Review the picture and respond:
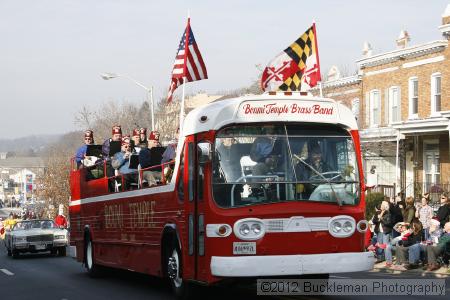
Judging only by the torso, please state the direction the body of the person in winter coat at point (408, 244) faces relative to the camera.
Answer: to the viewer's left

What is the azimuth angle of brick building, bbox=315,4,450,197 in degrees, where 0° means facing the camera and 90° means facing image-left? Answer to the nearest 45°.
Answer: approximately 45°

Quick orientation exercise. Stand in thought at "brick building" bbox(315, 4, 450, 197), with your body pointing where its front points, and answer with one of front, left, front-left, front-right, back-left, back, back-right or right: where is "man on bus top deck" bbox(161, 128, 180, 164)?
front-left

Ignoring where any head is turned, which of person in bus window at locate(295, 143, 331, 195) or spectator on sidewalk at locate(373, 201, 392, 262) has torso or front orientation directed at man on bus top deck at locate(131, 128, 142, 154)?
the spectator on sidewalk

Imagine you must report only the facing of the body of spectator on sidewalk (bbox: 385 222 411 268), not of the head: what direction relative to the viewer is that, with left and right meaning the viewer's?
facing to the left of the viewer

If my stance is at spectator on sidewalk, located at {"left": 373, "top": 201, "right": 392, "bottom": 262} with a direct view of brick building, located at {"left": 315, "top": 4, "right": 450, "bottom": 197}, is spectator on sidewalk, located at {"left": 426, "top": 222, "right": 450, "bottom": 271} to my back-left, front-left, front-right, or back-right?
back-right

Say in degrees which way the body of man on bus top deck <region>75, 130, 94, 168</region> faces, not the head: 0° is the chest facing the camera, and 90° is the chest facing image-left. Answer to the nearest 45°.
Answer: approximately 315°

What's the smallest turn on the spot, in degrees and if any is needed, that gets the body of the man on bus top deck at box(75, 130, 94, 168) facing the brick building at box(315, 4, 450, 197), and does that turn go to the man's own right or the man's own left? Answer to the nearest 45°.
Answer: approximately 90° to the man's own left

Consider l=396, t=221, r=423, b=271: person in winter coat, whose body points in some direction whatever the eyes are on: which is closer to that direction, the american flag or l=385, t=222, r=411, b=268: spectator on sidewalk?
the american flag

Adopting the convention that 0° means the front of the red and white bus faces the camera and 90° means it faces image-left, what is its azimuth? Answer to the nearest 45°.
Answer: approximately 315°

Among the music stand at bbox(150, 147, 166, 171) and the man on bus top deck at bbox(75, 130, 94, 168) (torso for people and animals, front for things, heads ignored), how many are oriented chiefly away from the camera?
1

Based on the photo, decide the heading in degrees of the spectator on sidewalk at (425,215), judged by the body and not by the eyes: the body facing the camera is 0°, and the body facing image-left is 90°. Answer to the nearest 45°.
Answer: approximately 45°

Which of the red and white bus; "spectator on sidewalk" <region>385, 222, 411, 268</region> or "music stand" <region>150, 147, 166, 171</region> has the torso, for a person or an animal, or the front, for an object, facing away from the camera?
the music stand
